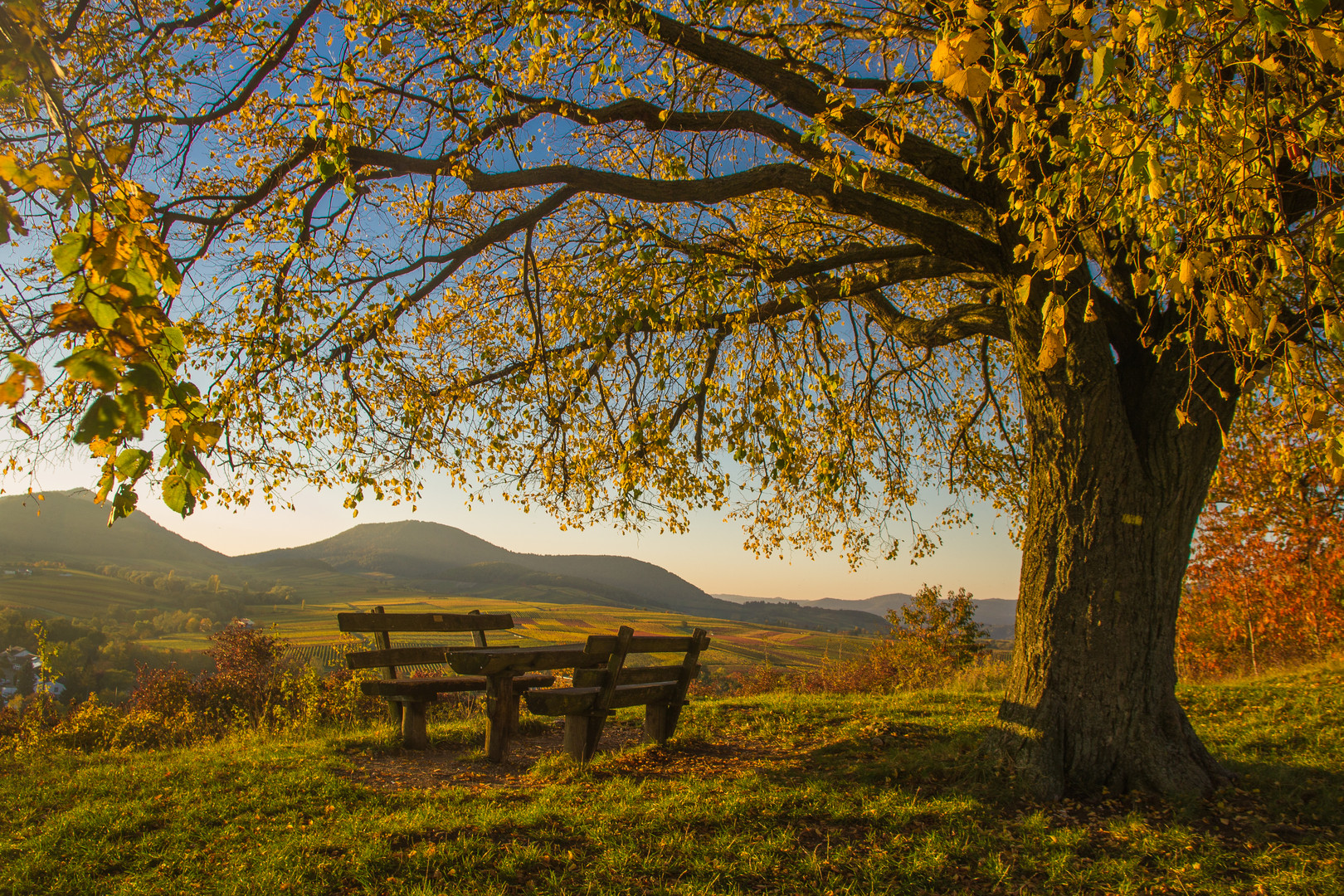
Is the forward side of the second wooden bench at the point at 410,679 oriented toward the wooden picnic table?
yes

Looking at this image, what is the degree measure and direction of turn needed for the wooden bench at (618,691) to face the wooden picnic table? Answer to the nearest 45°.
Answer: approximately 45° to its left

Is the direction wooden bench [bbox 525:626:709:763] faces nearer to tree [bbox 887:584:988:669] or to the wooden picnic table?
the wooden picnic table

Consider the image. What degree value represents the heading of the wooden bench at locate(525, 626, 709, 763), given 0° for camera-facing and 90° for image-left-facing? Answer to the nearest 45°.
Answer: approximately 135°

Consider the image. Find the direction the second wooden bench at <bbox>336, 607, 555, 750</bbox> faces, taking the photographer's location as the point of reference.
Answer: facing the viewer and to the right of the viewer

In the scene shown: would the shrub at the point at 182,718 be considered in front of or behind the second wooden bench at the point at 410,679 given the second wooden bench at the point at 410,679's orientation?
behind

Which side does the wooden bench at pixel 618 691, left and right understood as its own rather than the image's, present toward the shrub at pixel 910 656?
right

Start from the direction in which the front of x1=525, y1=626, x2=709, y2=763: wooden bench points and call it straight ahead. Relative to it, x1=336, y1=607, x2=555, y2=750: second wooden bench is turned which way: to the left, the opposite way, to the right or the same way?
the opposite way

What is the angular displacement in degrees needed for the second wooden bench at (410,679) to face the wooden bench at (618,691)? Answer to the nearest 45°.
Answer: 0° — it already faces it

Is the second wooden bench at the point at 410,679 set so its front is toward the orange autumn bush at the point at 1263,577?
no
